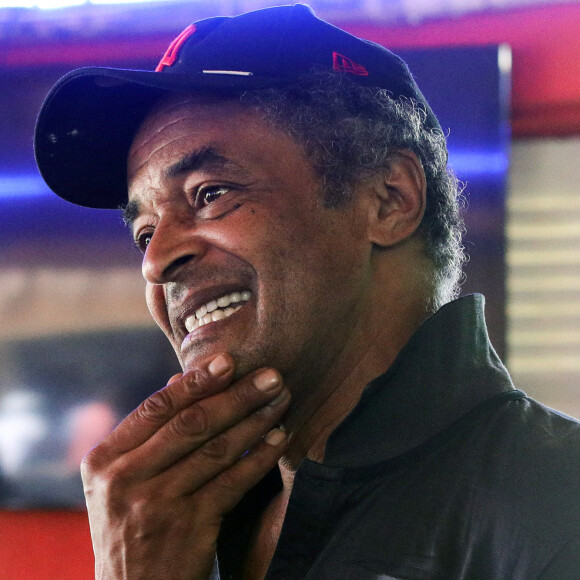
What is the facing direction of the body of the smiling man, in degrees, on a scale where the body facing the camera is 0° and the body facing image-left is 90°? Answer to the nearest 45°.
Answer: approximately 45°
